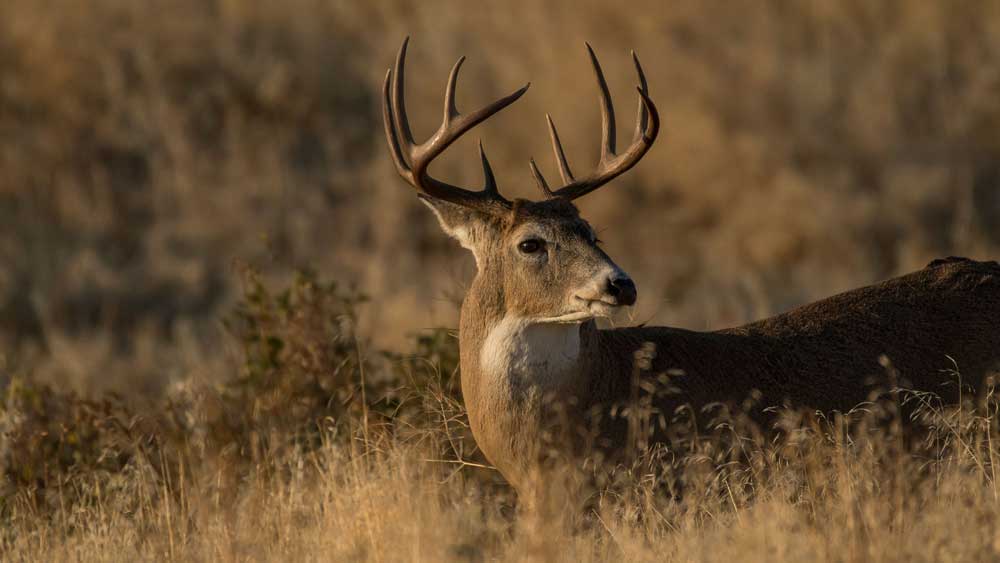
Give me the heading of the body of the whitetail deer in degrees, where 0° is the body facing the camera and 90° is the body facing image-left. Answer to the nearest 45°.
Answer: approximately 90°
